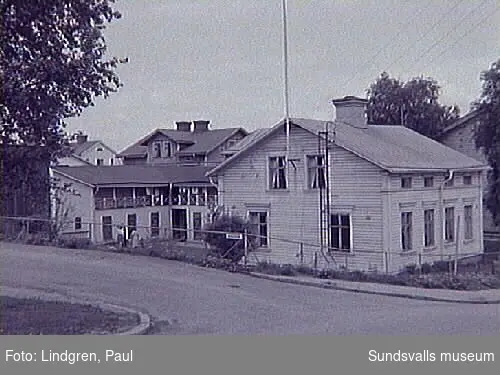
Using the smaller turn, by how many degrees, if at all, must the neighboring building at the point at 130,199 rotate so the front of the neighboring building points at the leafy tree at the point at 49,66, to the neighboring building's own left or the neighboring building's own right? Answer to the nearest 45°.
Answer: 0° — it already faces it

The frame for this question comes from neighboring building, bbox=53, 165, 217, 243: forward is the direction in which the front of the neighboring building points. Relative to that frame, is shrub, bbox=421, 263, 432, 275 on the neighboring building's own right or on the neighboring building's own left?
on the neighboring building's own left

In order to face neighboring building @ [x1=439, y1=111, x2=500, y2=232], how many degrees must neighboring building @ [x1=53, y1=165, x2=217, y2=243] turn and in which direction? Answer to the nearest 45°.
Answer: approximately 90° to its left

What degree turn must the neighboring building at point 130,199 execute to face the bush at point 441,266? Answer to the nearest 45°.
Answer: approximately 90° to its left

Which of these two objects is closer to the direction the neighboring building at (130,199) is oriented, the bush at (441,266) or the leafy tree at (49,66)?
the leafy tree

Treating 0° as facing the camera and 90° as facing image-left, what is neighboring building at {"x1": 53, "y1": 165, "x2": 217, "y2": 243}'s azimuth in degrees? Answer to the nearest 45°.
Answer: approximately 0°
